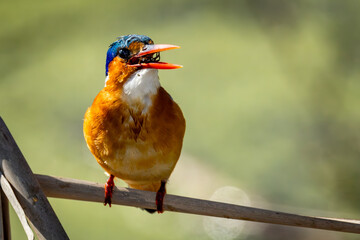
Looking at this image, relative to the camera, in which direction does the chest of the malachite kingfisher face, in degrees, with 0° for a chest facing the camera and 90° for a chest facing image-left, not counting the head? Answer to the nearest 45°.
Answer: approximately 0°
